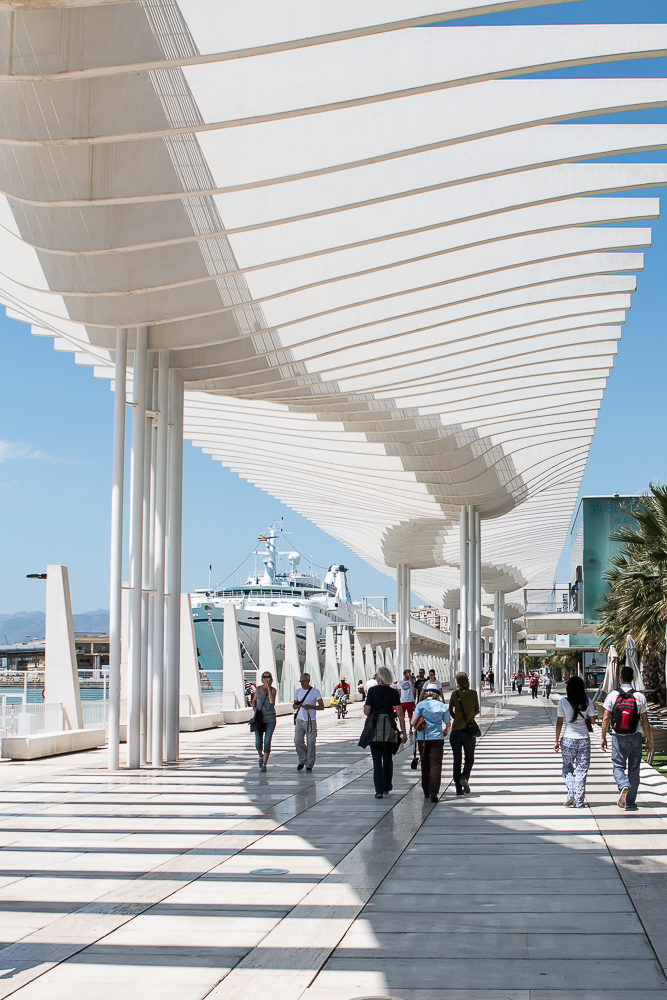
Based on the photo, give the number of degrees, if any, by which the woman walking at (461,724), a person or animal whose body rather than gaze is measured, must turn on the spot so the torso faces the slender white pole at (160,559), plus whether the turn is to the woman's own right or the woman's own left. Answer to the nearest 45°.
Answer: approximately 45° to the woman's own left

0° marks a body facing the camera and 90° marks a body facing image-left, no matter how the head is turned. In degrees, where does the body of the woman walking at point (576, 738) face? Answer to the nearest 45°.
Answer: approximately 180°

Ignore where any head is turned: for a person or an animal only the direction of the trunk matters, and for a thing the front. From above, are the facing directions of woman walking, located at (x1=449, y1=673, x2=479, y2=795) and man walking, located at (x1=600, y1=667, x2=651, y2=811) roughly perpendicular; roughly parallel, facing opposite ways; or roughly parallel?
roughly parallel

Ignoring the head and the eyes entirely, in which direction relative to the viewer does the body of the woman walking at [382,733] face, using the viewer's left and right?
facing away from the viewer

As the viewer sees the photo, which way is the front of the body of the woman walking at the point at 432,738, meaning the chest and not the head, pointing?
away from the camera

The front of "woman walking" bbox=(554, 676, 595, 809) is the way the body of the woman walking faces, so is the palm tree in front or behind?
in front

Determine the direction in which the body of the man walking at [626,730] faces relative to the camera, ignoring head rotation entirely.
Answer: away from the camera

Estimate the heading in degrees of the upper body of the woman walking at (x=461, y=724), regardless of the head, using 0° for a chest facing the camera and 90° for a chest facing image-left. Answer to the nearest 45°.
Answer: approximately 180°

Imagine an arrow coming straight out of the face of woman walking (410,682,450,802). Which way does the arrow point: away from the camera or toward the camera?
away from the camera

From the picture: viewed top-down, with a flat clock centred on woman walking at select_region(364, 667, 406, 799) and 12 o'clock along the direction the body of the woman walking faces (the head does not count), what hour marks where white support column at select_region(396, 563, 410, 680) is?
The white support column is roughly at 12 o'clock from the woman walking.

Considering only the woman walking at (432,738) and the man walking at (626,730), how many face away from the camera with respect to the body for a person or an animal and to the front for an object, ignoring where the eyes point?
2

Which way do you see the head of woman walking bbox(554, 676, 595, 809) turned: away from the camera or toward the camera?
away from the camera

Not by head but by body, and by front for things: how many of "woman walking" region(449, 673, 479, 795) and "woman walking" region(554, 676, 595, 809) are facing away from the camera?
2
